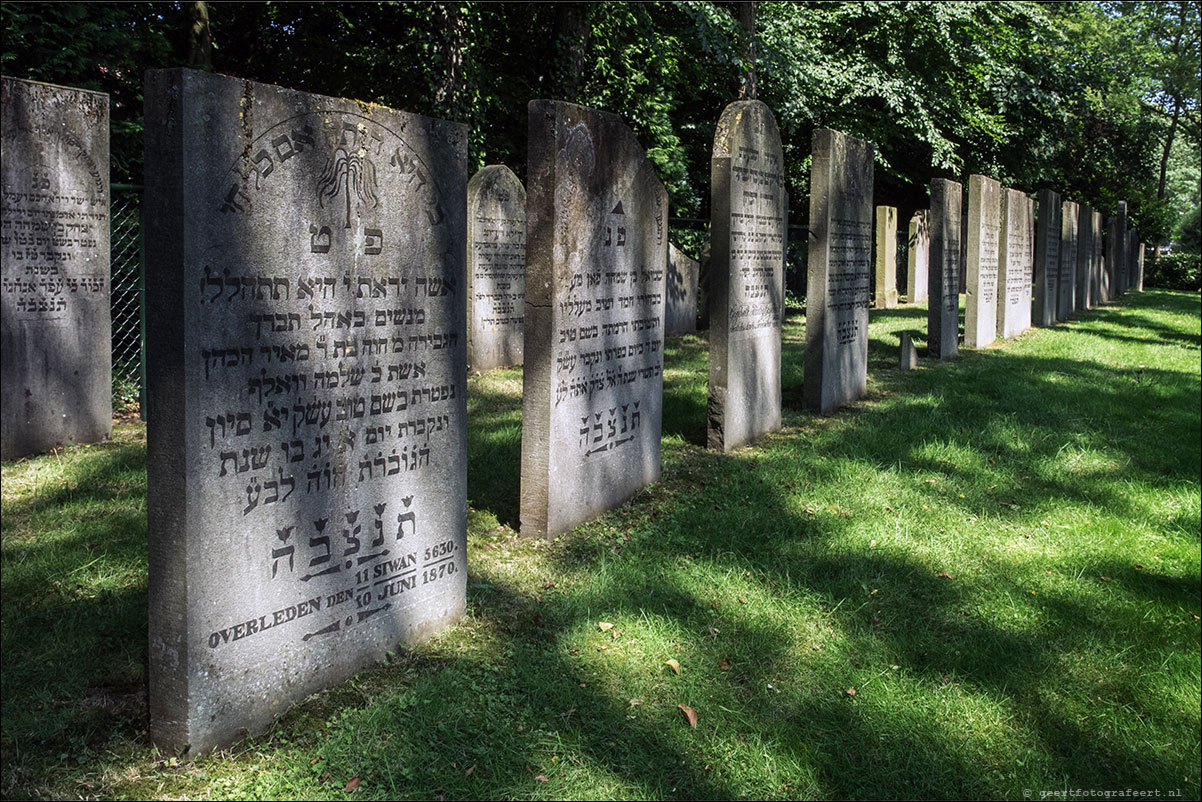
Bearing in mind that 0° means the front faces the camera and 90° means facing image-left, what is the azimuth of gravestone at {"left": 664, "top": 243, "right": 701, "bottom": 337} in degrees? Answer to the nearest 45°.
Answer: approximately 315°

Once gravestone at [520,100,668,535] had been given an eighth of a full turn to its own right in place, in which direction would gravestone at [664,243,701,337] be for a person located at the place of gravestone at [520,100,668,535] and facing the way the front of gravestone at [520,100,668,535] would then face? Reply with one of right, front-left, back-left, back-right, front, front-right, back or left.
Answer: back

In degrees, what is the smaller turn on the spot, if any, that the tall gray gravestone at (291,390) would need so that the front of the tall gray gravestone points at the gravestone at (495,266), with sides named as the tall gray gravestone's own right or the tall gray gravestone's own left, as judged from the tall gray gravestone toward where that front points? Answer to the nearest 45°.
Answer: approximately 135° to the tall gray gravestone's own left

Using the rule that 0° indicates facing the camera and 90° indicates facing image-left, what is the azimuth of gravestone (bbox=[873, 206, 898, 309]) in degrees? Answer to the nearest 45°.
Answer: approximately 315°

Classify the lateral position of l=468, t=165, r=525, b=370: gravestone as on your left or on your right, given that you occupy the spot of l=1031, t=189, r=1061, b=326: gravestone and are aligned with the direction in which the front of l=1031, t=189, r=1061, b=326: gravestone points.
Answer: on your right

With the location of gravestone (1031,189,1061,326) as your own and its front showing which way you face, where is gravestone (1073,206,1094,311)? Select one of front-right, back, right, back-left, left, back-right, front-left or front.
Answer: left

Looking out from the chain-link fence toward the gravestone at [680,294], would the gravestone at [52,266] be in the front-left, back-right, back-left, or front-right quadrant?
back-right

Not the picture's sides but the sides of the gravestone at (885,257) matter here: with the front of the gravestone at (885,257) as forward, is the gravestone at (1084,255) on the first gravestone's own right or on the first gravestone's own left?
on the first gravestone's own left

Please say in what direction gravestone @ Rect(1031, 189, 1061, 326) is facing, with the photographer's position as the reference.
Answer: facing to the right of the viewer

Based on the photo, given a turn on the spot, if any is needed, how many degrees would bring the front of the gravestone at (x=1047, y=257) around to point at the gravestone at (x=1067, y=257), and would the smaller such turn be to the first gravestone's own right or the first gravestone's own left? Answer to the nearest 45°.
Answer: approximately 90° to the first gravestone's own left
